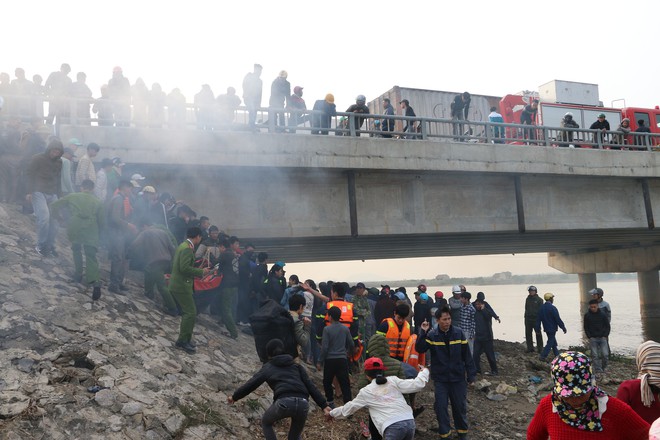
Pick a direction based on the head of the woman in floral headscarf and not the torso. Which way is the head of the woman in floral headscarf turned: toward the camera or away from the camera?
toward the camera

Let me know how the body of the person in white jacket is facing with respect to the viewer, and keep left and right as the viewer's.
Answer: facing away from the viewer

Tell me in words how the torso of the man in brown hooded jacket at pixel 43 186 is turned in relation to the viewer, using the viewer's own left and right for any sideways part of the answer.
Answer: facing the viewer and to the right of the viewer

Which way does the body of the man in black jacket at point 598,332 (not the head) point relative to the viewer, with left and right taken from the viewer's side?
facing the viewer

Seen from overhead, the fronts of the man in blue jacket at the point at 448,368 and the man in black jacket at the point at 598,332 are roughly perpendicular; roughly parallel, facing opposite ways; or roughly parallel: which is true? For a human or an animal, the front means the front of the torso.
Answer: roughly parallel

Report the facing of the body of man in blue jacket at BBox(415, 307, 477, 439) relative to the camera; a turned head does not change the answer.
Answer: toward the camera

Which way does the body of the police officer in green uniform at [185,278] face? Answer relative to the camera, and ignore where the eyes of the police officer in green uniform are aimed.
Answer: to the viewer's right

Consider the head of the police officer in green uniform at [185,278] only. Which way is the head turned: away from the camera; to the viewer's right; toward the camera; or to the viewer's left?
to the viewer's right

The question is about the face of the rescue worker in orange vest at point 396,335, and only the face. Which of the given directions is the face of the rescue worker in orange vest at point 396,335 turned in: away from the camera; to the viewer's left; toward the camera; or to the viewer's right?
toward the camera

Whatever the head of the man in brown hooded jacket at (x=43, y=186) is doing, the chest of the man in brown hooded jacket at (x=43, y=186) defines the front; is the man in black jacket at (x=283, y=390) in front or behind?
in front

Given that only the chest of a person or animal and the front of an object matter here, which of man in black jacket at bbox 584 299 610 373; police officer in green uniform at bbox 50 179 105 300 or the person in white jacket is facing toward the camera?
the man in black jacket
